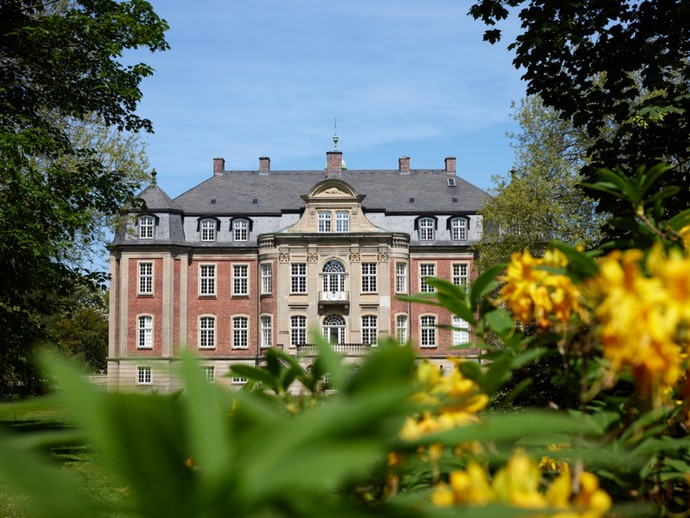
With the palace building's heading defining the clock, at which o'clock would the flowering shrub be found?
The flowering shrub is roughly at 12 o'clock from the palace building.

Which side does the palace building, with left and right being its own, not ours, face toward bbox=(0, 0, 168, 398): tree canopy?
front

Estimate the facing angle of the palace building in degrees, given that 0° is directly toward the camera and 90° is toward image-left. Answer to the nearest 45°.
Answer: approximately 0°

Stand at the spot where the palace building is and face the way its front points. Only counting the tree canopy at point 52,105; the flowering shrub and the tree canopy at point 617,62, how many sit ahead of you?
3

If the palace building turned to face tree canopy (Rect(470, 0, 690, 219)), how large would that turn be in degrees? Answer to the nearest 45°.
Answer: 0° — it already faces it

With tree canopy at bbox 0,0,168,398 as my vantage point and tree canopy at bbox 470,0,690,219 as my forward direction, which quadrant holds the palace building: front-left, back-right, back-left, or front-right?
back-left
